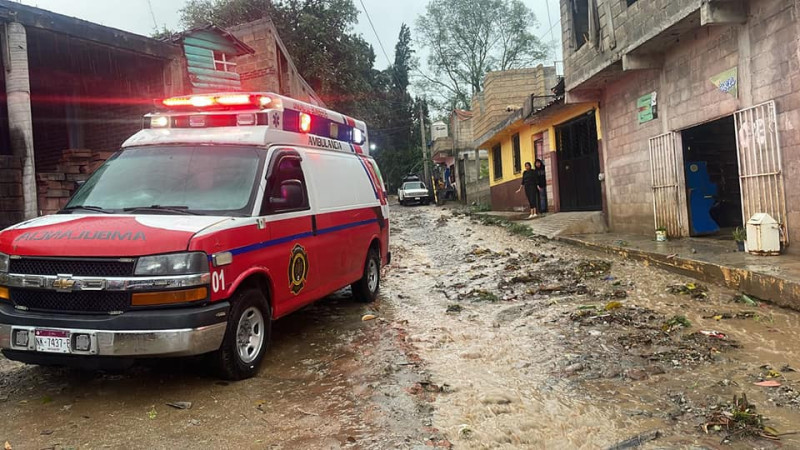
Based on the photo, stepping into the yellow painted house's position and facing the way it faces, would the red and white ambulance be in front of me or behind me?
in front

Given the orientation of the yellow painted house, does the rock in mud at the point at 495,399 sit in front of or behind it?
in front

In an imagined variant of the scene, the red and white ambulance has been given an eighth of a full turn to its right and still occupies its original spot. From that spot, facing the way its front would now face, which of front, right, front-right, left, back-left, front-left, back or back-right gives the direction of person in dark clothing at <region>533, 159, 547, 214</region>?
back-right

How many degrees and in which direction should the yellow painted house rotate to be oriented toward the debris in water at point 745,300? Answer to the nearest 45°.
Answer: approximately 45° to its left

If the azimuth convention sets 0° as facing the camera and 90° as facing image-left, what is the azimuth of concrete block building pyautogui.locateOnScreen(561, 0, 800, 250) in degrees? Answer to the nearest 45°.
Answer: approximately 45°

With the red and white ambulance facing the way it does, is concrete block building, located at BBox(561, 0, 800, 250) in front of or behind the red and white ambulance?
behind

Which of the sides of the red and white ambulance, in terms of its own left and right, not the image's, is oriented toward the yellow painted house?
back

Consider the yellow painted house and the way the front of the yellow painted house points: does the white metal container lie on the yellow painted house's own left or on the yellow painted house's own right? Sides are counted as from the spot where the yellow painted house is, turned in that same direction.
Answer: on the yellow painted house's own left

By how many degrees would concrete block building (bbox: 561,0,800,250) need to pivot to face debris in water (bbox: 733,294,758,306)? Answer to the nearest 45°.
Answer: approximately 45° to its left

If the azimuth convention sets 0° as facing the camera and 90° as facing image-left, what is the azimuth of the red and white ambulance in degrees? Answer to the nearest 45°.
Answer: approximately 45°

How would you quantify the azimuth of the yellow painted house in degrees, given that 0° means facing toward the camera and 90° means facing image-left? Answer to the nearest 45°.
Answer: approximately 45°
